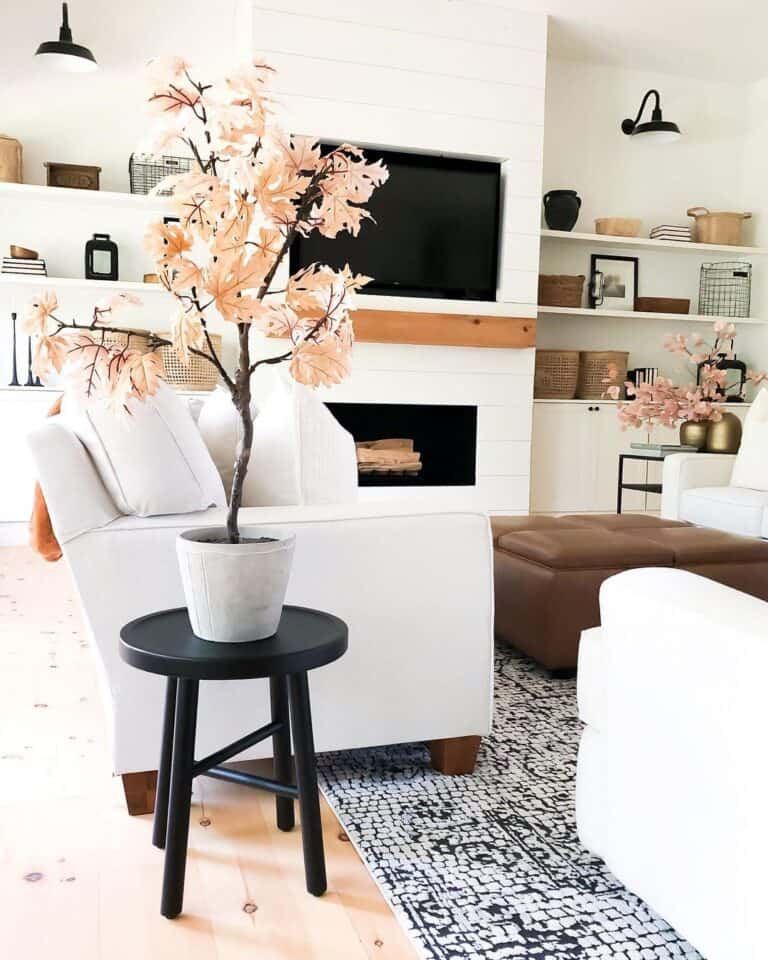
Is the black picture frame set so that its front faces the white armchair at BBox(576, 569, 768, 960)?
yes

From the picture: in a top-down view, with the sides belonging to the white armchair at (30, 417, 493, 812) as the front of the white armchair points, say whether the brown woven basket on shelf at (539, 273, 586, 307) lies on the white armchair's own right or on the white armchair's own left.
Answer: on the white armchair's own left

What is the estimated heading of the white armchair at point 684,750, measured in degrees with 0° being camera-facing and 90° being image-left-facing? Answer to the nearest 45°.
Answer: approximately 135°

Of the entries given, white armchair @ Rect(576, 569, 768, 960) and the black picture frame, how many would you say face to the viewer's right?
0

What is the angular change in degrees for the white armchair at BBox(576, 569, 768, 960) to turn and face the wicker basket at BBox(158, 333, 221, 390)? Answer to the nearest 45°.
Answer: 0° — it already faces it

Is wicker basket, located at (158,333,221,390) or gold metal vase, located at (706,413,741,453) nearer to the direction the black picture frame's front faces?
the gold metal vase

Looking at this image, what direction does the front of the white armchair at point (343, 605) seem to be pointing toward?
to the viewer's right

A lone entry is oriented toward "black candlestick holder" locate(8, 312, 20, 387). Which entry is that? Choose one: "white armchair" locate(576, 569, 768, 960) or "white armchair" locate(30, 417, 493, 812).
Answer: "white armchair" locate(576, 569, 768, 960)

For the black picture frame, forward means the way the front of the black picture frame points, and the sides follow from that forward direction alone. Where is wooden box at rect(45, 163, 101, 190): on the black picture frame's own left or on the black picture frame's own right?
on the black picture frame's own right

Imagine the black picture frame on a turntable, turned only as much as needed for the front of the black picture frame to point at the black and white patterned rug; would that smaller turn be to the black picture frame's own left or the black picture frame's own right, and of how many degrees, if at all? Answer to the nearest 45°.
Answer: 0° — it already faces it
